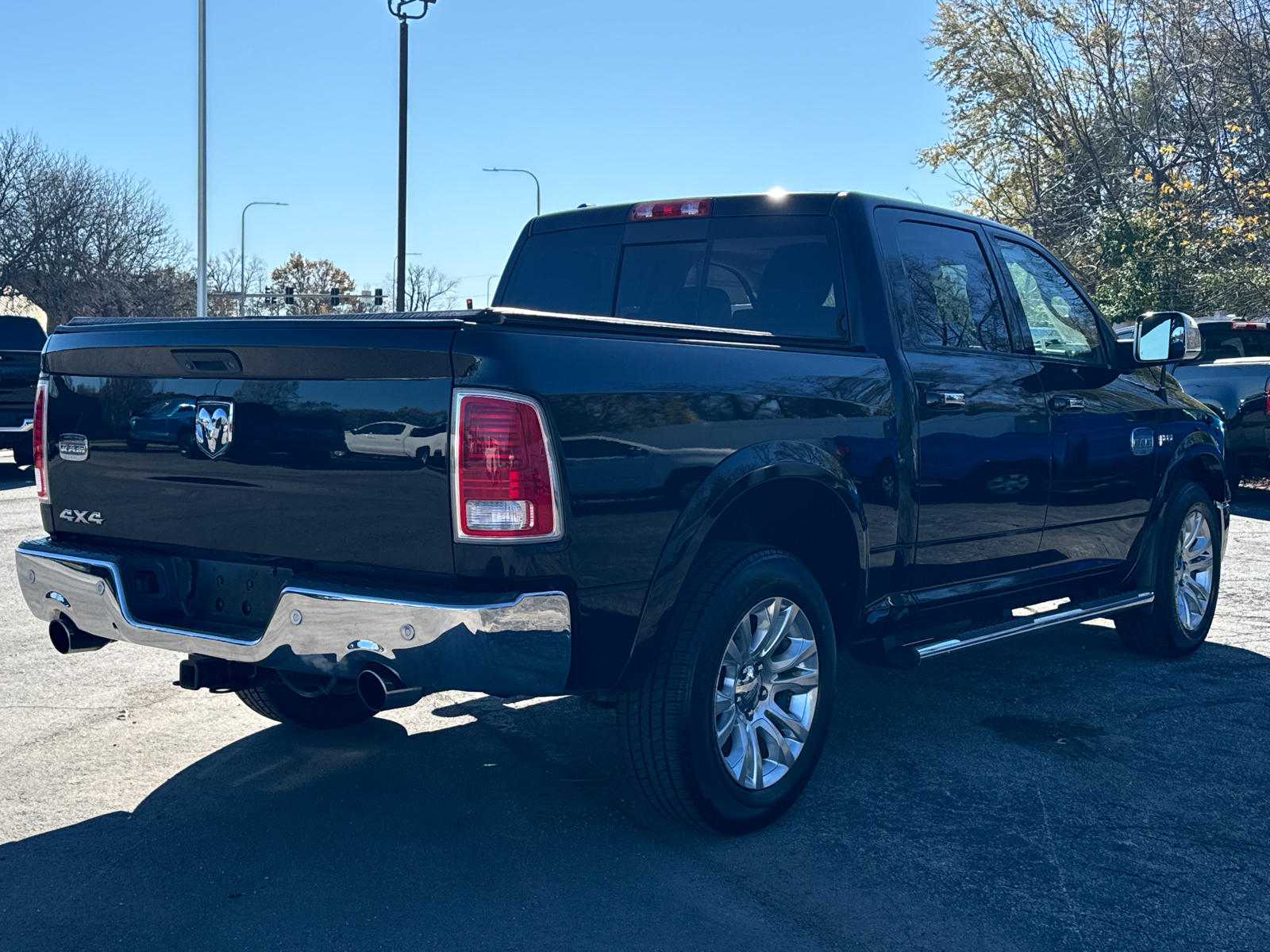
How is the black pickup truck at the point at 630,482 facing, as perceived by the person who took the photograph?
facing away from the viewer and to the right of the viewer

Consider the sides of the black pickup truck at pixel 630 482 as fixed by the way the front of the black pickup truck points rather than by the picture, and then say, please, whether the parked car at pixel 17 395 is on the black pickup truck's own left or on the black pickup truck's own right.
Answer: on the black pickup truck's own left

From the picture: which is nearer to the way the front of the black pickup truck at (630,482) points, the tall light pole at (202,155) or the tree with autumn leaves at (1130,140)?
the tree with autumn leaves

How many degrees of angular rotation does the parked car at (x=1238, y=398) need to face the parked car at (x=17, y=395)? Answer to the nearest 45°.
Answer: approximately 45° to its left

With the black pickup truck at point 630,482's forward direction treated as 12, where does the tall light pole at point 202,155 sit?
The tall light pole is roughly at 10 o'clock from the black pickup truck.

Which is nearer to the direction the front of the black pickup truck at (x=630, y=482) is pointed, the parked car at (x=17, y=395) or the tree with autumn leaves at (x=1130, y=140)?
the tree with autumn leaves

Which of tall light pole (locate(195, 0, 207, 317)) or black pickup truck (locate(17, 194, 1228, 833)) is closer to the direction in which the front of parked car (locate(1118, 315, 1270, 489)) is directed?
the tall light pole

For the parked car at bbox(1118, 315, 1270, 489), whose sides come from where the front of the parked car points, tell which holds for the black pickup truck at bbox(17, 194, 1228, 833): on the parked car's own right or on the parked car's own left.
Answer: on the parked car's own left
